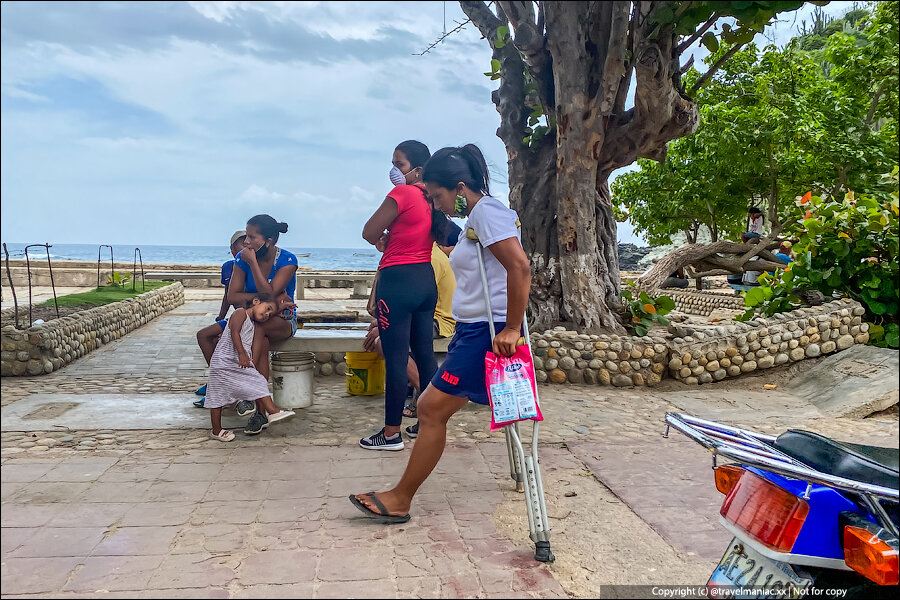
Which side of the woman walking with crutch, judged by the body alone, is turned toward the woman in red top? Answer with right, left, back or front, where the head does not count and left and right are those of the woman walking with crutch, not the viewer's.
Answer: right

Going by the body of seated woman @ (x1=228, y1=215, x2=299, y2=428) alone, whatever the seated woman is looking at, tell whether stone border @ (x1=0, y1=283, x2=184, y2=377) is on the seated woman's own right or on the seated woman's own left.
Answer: on the seated woman's own right

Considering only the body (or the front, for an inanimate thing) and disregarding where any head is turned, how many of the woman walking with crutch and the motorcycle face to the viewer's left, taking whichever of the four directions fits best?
1

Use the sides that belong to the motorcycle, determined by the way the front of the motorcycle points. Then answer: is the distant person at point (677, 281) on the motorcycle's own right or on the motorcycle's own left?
on the motorcycle's own left

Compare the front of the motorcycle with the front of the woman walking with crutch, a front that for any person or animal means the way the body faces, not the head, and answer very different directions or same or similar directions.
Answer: very different directions

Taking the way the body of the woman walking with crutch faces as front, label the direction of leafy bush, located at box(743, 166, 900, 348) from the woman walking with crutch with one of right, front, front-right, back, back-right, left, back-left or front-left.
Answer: back-right

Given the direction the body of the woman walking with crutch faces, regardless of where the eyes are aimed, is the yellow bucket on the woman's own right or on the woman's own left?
on the woman's own right

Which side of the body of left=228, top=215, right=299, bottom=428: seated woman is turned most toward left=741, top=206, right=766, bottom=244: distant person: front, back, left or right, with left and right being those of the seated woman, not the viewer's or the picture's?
back

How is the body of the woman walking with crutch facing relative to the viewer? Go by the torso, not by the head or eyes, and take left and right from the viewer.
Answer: facing to the left of the viewer

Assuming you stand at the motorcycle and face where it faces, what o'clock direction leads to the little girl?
The little girl is roughly at 8 o'clock from the motorcycle.

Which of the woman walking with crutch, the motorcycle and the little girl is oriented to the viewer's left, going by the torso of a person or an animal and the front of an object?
the woman walking with crutch

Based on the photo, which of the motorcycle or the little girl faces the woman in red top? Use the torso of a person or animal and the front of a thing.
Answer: the little girl

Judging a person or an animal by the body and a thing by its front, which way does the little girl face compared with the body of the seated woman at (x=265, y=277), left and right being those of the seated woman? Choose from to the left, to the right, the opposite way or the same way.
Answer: to the left
